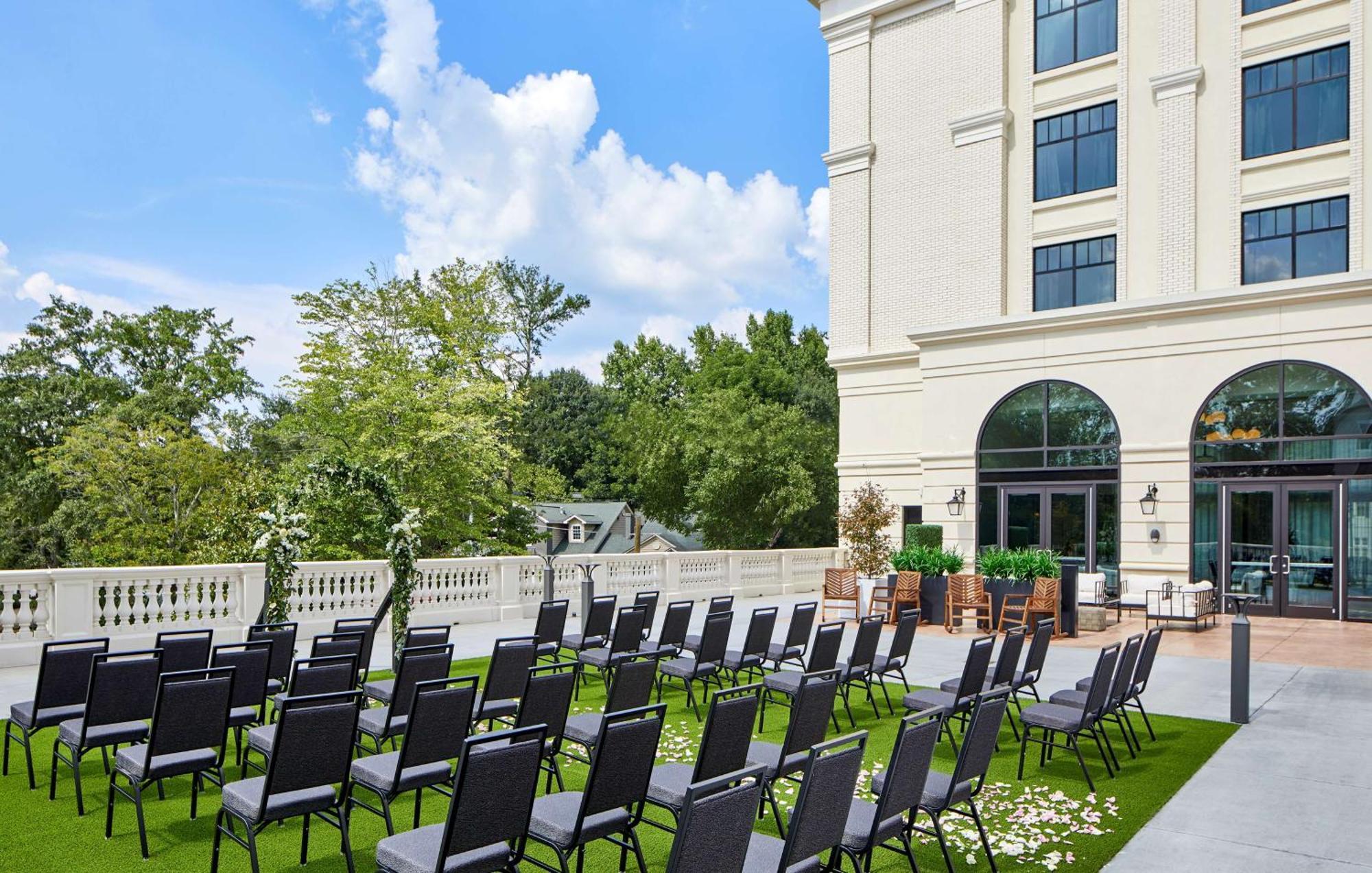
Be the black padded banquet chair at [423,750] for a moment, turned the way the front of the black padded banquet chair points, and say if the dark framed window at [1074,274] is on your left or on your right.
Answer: on your right

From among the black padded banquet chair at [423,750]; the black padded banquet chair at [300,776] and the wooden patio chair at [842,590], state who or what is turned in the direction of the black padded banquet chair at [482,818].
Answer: the wooden patio chair

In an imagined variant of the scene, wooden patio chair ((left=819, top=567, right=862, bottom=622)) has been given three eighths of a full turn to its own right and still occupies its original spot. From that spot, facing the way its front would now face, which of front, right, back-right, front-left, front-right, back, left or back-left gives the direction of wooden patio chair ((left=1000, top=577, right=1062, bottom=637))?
back

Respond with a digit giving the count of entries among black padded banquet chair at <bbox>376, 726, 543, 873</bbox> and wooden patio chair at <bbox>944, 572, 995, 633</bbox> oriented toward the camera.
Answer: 1

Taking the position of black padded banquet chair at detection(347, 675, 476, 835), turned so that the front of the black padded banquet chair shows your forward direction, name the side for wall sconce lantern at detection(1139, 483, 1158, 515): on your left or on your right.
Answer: on your right

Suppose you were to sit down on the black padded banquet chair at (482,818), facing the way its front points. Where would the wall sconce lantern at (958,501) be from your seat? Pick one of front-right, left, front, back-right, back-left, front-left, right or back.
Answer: right

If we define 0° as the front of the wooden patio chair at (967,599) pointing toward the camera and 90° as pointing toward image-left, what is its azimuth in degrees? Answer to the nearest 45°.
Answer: approximately 0°

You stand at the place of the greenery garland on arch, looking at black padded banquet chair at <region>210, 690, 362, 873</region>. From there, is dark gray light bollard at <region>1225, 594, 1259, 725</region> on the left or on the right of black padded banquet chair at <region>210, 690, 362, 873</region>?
left

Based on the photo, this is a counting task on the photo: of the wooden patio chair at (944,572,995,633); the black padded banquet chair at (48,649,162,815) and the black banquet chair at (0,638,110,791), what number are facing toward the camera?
1

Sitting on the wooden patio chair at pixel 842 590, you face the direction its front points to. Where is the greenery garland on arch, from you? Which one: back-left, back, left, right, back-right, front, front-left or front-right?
front-right

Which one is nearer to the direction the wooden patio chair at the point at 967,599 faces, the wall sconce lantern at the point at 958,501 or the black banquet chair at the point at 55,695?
the black banquet chair

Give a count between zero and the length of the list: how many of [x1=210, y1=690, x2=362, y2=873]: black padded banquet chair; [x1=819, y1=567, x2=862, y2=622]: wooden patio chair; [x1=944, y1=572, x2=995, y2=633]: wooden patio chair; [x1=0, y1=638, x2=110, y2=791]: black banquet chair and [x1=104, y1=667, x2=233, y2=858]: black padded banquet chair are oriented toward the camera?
2
